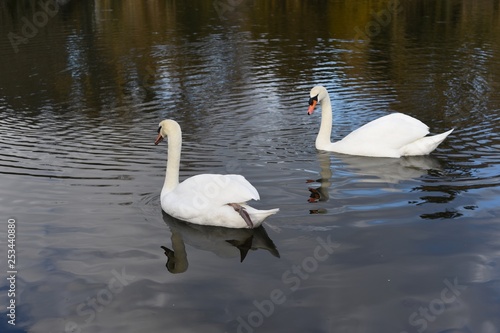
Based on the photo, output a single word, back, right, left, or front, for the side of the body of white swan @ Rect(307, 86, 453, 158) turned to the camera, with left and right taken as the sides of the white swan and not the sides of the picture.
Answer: left

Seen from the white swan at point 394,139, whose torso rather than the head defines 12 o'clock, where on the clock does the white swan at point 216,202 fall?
the white swan at point 216,202 is roughly at 10 o'clock from the white swan at point 394,139.
